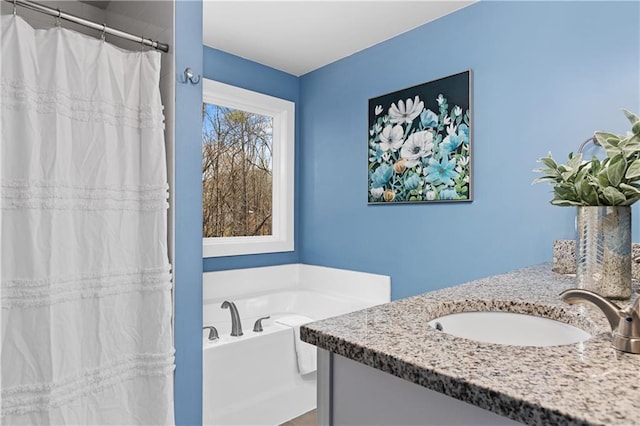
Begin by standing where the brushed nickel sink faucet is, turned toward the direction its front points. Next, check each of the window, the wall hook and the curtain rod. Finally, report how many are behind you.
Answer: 0

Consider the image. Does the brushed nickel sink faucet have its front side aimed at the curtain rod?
yes

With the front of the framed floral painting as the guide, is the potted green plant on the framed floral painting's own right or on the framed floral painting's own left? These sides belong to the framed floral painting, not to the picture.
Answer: on the framed floral painting's own left

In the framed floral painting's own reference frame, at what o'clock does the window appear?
The window is roughly at 2 o'clock from the framed floral painting.

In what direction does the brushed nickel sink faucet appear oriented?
to the viewer's left

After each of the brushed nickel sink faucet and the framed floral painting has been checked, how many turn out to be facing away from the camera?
0

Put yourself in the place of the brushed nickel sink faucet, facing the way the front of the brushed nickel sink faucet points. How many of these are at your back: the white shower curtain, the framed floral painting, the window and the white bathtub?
0

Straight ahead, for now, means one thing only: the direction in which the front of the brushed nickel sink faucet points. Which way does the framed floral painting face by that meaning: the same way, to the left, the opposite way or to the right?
to the left

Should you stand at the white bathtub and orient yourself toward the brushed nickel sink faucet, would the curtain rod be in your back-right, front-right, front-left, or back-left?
front-right

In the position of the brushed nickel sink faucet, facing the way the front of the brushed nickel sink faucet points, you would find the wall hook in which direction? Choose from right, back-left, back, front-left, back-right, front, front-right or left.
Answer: front

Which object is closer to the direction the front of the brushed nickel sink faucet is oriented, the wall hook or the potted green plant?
the wall hook

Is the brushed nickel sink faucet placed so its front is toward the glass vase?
no

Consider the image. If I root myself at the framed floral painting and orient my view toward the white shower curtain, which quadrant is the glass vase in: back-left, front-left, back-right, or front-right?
front-left

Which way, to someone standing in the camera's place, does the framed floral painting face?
facing the viewer and to the left of the viewer

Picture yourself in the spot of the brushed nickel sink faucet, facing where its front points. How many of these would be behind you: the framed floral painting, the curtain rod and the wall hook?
0

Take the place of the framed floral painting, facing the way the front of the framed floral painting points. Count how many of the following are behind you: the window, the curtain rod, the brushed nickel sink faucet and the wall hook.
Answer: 0

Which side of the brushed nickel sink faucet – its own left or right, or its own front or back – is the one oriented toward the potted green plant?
right

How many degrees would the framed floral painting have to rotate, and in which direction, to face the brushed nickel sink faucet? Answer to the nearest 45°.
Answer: approximately 45° to its left

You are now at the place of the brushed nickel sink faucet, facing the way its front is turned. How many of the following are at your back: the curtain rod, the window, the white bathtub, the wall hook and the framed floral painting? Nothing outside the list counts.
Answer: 0

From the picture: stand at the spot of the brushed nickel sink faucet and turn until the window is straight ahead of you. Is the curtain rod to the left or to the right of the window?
left
